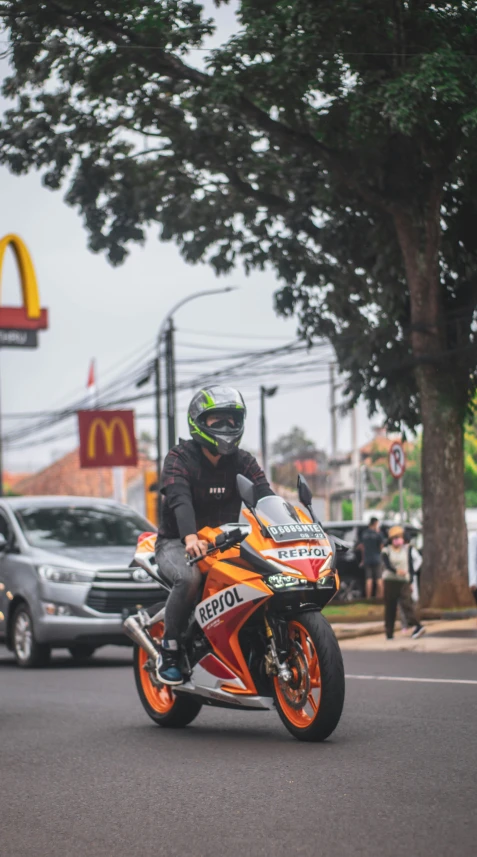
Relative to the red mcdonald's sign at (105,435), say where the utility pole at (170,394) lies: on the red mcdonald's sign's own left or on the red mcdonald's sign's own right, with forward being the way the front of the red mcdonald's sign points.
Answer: on the red mcdonald's sign's own left

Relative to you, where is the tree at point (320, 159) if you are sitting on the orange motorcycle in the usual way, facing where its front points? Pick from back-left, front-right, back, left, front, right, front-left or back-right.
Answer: back-left

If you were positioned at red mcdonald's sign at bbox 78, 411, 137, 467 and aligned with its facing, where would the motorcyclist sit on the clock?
The motorcyclist is roughly at 12 o'clock from the red mcdonald's sign.

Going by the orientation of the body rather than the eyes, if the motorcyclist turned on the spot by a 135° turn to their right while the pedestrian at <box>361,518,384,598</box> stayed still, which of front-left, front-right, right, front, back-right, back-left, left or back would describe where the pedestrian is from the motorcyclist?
right

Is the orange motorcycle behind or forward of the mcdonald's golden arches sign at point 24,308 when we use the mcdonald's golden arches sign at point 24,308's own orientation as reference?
forward

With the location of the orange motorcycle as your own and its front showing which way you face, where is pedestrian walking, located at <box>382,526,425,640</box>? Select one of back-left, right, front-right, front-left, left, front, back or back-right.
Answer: back-left

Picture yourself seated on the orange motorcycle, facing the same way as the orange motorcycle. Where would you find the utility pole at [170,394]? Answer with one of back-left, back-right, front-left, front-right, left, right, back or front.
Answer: back-left

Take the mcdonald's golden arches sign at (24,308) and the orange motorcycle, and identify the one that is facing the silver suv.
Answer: the mcdonald's golden arches sign

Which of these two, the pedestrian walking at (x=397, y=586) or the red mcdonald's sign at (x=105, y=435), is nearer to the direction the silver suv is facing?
the pedestrian walking

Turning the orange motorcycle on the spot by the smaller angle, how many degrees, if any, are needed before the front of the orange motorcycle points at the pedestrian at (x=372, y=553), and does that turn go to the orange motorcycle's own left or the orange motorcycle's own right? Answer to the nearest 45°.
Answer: approximately 135° to the orange motorcycle's own left
